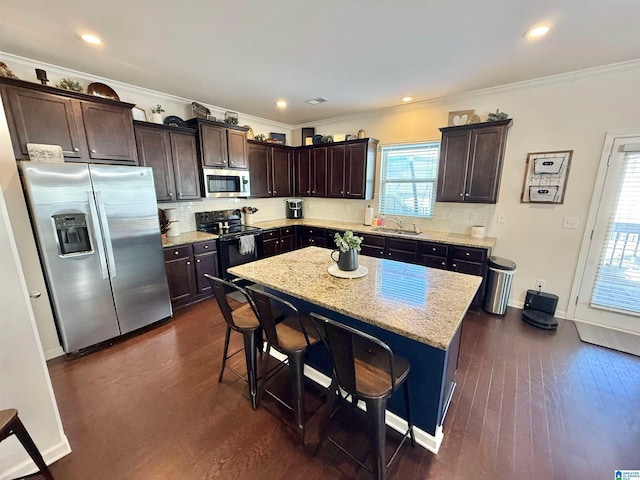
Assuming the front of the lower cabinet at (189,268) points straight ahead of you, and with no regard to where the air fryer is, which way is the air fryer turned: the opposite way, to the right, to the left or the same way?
to the right

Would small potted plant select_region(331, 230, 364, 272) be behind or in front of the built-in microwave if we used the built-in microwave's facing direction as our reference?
in front

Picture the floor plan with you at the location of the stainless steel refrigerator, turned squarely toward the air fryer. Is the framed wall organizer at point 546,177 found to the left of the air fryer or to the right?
right

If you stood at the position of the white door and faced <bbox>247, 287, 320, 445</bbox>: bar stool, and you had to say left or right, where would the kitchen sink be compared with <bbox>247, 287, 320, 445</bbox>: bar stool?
right

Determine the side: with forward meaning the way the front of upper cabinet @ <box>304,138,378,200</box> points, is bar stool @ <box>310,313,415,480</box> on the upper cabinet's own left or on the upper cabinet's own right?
on the upper cabinet's own left

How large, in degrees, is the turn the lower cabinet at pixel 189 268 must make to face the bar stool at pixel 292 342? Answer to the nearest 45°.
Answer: approximately 45° to its right

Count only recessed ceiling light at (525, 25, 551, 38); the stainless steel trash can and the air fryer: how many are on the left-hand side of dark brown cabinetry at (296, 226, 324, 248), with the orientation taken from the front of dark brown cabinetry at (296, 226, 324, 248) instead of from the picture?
2

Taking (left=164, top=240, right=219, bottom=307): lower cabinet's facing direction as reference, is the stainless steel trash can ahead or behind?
ahead

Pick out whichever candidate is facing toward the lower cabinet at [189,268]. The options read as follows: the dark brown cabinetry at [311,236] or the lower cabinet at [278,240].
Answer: the dark brown cabinetry

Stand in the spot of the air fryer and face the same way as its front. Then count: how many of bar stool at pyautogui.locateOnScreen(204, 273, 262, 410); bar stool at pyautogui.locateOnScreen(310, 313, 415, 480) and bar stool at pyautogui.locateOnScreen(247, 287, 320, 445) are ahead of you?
3

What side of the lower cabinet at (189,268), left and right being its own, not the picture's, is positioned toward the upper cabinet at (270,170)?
left

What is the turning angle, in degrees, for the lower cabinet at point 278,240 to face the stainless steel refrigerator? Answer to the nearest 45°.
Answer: approximately 90° to its right
